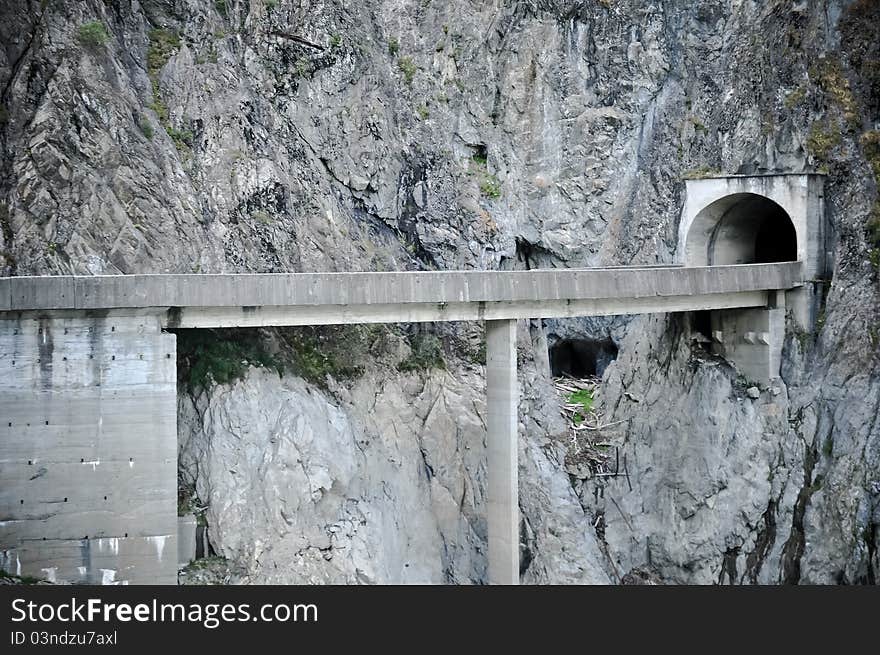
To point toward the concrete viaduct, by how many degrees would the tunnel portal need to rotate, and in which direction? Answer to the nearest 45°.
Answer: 0° — it already faces it

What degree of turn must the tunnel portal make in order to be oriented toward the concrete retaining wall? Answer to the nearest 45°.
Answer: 0° — it already faces it

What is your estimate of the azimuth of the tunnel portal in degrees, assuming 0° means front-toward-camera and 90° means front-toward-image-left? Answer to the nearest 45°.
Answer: approximately 45°
